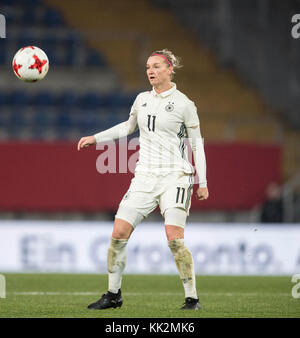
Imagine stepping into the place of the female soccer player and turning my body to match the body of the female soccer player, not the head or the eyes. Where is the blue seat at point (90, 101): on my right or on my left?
on my right

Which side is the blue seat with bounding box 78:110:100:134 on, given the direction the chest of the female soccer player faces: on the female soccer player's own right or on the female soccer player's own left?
on the female soccer player's own right

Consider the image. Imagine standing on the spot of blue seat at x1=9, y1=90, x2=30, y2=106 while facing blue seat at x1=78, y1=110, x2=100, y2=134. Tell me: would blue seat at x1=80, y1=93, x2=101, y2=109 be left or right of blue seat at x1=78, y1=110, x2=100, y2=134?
left

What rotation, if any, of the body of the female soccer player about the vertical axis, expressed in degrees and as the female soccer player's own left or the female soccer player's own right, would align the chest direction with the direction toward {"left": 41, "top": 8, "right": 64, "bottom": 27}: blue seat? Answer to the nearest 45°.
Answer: approximately 135° to the female soccer player's own right

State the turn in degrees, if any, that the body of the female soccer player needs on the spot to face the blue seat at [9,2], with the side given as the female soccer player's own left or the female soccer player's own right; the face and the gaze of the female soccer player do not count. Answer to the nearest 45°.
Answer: approximately 135° to the female soccer player's own right

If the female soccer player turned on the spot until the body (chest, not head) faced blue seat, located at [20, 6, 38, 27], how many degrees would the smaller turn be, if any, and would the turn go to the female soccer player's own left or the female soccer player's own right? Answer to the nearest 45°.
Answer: approximately 135° to the female soccer player's own right

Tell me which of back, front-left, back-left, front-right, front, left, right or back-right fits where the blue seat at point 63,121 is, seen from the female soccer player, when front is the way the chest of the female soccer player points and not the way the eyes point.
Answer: back-right

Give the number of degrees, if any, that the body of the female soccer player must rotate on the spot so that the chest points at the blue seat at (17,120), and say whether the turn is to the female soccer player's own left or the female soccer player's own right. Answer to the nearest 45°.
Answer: approximately 135° to the female soccer player's own right

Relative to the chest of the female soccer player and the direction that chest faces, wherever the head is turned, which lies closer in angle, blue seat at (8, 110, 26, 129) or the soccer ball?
the soccer ball

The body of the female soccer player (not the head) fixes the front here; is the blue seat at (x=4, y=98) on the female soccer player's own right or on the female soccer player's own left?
on the female soccer player's own right

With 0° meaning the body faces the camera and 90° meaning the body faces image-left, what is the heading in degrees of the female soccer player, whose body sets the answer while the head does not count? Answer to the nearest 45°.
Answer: approximately 45°

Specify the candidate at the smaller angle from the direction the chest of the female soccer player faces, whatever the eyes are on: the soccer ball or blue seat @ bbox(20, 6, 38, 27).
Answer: the soccer ball

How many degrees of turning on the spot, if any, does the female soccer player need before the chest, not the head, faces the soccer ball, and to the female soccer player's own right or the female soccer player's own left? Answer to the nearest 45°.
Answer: approximately 45° to the female soccer player's own right

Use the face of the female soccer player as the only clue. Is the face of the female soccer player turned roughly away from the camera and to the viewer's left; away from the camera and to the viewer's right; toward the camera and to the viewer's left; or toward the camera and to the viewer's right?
toward the camera and to the viewer's left
